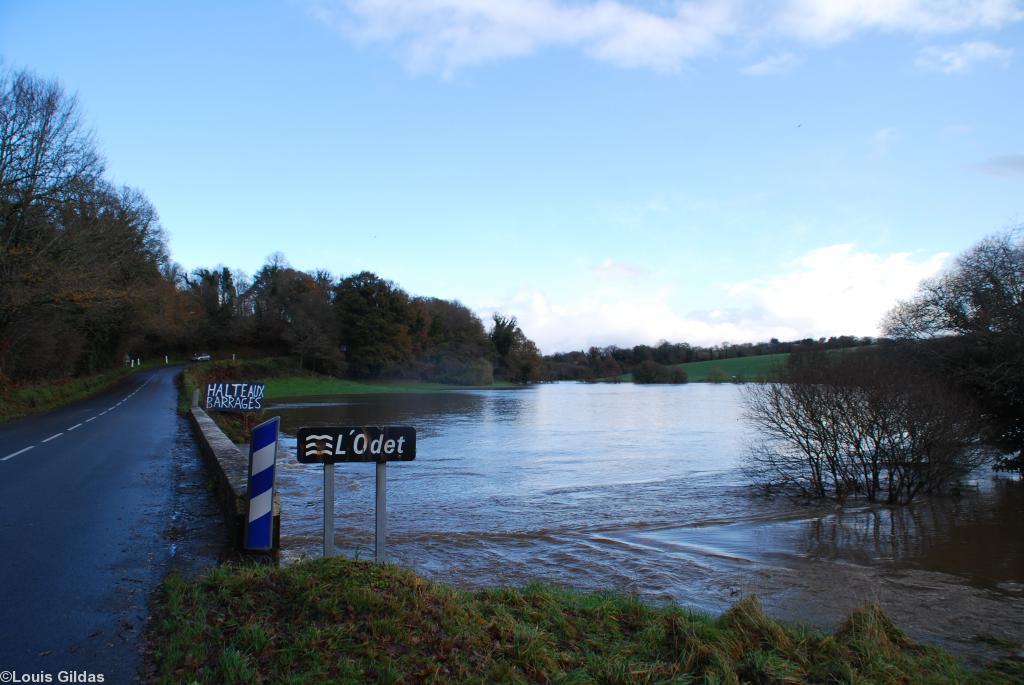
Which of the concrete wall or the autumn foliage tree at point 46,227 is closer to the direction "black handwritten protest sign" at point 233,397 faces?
the concrete wall

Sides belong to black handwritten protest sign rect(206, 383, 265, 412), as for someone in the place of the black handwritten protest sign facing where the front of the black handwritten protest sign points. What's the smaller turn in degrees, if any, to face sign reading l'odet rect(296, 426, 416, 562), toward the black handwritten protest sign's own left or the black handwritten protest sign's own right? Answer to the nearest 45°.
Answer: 0° — it already faces it

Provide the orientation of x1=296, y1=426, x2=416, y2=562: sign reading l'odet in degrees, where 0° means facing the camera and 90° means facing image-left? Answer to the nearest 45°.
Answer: approximately 0°

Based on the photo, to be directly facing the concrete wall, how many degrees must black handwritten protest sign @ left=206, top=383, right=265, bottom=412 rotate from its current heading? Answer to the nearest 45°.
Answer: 0° — it already faces it

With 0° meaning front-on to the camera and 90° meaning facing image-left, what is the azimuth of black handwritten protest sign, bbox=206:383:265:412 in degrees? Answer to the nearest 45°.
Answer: approximately 0°

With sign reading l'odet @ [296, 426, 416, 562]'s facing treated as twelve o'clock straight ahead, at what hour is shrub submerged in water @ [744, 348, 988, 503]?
The shrub submerged in water is roughly at 8 o'clock from the sign reading l'odet.

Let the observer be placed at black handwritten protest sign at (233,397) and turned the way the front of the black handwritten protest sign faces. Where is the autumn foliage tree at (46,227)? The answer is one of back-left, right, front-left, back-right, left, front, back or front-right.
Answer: back-right

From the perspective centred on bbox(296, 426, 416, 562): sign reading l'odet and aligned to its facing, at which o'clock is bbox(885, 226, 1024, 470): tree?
The tree is roughly at 8 o'clock from the sign reading l'odet.

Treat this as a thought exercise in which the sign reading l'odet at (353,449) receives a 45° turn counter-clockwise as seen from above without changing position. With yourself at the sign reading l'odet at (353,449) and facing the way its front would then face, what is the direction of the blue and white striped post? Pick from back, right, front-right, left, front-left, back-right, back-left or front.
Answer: back

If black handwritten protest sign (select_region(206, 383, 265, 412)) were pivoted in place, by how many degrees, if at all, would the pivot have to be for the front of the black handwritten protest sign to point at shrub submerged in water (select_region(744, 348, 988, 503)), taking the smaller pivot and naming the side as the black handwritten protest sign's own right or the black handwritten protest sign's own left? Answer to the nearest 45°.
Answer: approximately 45° to the black handwritten protest sign's own left

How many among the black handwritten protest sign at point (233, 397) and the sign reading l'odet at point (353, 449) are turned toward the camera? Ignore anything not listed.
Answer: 2
